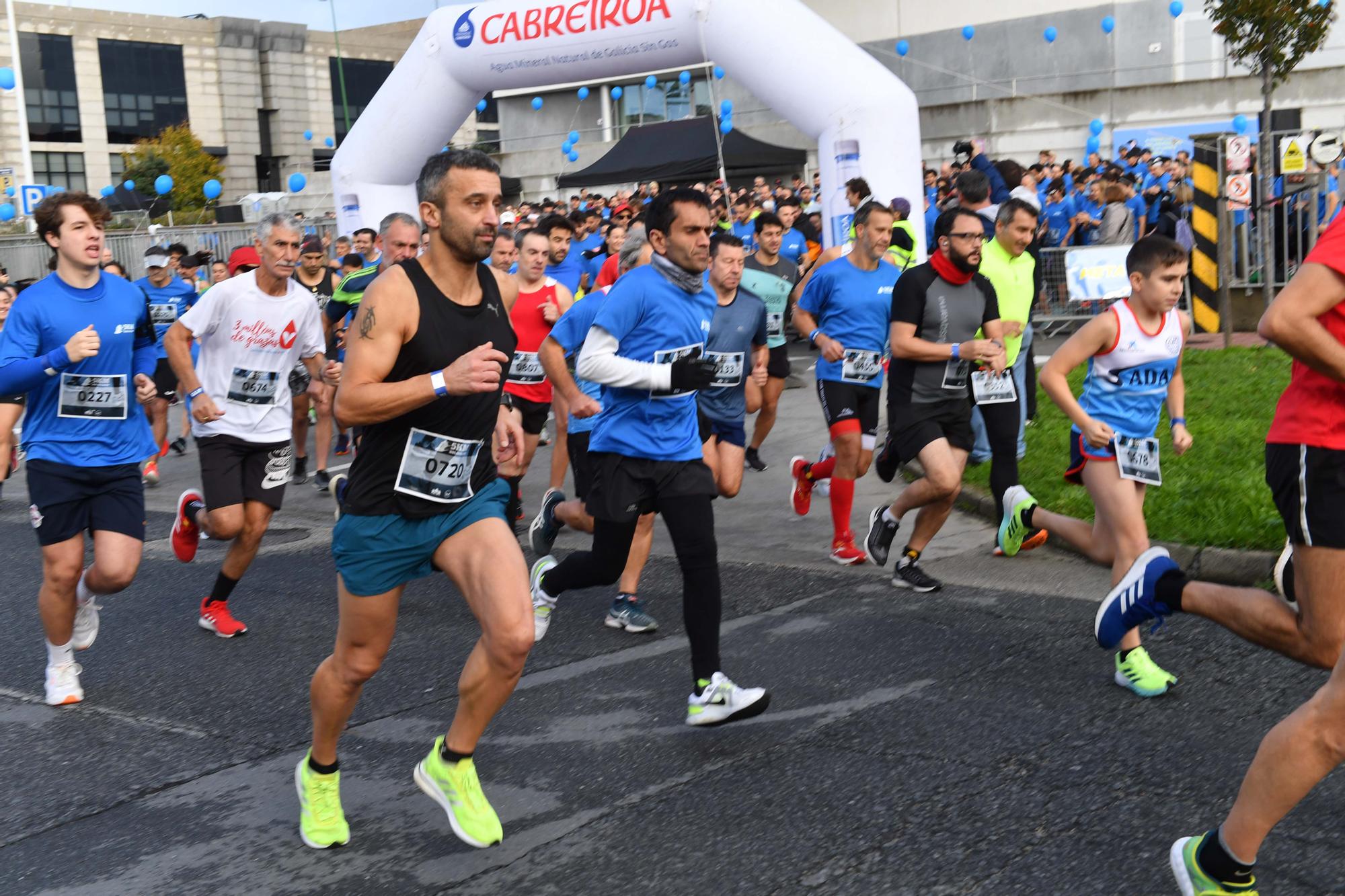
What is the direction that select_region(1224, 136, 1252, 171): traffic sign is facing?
toward the camera

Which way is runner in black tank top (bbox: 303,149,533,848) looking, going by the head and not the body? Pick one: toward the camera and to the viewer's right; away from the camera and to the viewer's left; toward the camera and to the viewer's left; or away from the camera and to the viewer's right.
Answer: toward the camera and to the viewer's right

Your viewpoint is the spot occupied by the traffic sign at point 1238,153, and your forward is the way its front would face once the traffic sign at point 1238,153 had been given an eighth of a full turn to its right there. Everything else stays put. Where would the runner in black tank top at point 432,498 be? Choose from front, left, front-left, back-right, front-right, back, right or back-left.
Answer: front-left

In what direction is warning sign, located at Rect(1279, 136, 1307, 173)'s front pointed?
toward the camera

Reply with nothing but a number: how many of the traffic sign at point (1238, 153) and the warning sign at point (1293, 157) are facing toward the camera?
2

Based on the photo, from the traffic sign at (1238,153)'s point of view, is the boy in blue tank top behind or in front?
in front

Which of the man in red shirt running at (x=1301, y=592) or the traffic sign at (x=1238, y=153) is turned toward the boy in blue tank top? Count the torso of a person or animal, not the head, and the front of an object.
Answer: the traffic sign

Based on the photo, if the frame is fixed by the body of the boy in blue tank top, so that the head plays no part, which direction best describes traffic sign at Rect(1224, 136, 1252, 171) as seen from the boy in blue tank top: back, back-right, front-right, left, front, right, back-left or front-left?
back-left
